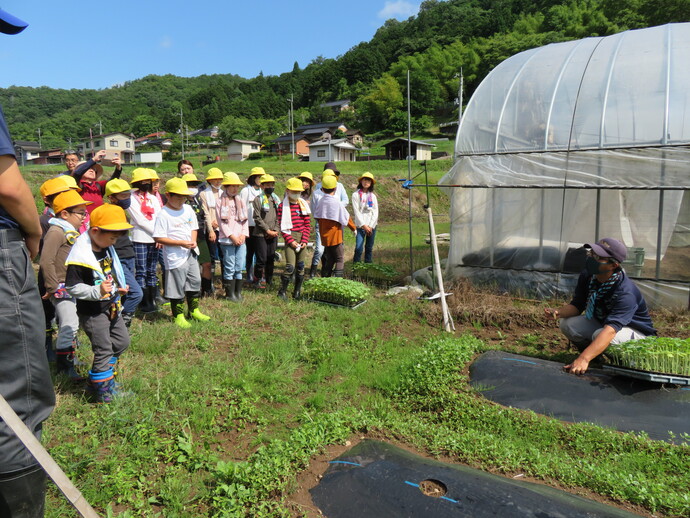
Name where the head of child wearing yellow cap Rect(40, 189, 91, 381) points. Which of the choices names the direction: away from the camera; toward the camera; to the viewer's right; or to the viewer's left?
to the viewer's right

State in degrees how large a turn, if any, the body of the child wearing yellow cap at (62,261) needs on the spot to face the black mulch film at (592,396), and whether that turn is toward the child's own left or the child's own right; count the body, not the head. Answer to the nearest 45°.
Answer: approximately 45° to the child's own right

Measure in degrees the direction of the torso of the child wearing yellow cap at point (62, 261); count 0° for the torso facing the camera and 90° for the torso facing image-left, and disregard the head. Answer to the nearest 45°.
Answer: approximately 270°

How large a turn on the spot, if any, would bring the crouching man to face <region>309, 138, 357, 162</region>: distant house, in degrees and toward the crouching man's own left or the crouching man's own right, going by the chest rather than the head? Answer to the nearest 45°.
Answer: approximately 90° to the crouching man's own right

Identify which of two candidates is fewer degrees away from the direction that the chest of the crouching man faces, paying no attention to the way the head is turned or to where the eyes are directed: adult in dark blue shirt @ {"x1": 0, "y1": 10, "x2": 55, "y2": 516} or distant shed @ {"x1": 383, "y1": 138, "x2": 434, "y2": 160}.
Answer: the adult in dark blue shirt

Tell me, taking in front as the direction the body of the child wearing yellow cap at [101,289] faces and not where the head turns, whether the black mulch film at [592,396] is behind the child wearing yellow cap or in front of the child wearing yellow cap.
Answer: in front

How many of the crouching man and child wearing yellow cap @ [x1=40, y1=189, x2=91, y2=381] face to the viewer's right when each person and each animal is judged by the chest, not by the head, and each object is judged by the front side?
1

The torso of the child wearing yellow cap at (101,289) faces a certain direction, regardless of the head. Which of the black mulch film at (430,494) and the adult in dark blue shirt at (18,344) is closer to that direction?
the black mulch film

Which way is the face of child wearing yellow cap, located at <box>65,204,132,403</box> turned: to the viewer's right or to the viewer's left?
to the viewer's right

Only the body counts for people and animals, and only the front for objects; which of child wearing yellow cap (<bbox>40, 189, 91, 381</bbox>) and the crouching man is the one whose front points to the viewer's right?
the child wearing yellow cap

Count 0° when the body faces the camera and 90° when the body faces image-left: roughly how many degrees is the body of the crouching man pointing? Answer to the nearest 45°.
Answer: approximately 45°

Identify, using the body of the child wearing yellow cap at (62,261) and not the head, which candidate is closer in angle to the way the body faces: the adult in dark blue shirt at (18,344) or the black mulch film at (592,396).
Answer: the black mulch film
